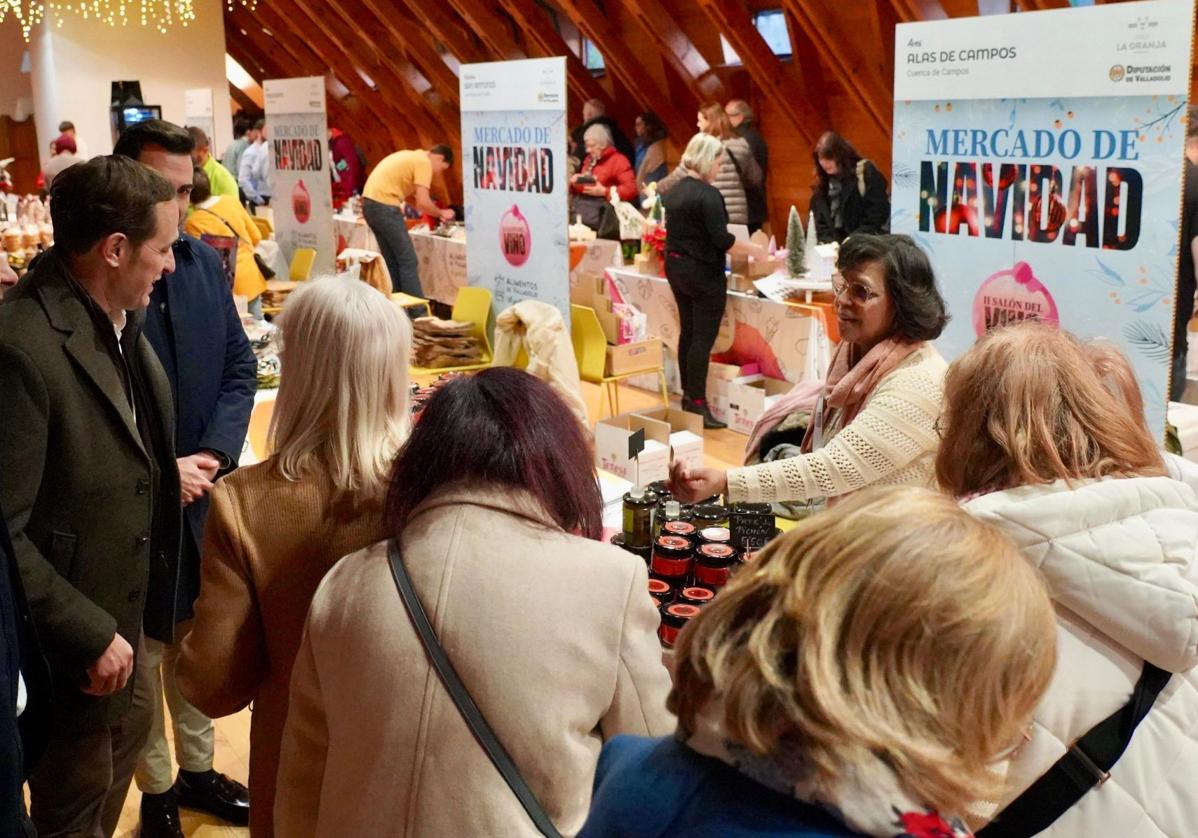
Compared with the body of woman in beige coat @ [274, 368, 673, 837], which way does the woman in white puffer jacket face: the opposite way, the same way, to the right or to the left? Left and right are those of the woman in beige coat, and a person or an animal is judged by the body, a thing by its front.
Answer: the same way

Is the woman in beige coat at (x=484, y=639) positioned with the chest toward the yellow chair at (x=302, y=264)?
yes

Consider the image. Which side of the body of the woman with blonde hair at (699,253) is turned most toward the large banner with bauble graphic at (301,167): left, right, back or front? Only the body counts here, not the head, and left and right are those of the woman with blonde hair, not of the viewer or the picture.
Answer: left

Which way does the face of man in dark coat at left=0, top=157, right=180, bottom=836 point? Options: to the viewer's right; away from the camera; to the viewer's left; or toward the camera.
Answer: to the viewer's right

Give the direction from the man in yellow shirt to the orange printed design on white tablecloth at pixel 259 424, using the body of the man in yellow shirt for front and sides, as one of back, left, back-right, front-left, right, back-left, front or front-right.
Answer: right

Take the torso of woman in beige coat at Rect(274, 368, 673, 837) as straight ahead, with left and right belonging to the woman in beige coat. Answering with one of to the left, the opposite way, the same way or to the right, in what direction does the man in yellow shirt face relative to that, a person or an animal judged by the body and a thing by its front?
to the right

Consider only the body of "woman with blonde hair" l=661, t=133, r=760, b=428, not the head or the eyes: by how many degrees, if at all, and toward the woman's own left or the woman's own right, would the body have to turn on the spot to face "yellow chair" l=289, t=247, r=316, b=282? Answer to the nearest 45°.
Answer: approximately 90° to the woman's own left

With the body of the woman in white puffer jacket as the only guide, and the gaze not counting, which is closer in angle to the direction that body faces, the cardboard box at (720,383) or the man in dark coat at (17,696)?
the cardboard box

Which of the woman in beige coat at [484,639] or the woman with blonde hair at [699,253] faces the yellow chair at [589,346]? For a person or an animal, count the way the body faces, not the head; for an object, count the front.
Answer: the woman in beige coat

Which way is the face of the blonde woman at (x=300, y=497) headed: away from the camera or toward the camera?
away from the camera

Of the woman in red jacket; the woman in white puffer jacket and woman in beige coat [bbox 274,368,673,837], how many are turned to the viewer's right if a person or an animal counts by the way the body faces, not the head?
0

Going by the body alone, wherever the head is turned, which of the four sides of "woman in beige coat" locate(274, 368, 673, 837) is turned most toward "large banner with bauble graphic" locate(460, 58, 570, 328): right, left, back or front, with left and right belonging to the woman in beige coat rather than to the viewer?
front

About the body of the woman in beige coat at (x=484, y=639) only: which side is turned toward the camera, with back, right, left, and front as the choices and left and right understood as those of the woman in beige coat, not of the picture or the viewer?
back

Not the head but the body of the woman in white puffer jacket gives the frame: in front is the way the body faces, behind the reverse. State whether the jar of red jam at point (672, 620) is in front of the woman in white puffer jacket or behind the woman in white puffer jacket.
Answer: in front

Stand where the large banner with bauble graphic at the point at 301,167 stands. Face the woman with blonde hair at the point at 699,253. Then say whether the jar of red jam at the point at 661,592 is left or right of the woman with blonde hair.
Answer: right

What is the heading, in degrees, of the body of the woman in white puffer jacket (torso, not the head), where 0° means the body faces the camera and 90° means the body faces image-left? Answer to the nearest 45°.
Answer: approximately 135°

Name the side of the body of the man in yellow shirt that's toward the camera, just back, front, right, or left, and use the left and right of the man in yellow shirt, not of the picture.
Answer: right
